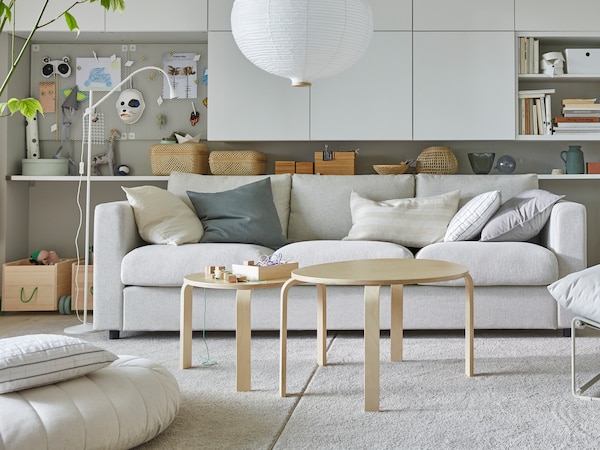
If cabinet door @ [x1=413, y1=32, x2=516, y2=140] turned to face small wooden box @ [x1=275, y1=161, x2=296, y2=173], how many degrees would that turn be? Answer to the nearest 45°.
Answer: approximately 90° to its right

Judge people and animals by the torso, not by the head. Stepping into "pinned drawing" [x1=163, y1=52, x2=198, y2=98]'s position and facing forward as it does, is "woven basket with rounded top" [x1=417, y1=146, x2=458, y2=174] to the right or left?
on its left

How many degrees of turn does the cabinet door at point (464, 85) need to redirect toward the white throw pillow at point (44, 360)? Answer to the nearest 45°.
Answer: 0° — it already faces it

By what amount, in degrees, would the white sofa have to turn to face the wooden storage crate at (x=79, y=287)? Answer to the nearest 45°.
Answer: approximately 135° to its right

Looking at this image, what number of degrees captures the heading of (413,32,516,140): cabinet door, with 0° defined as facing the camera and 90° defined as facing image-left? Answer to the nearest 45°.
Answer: approximately 0°
